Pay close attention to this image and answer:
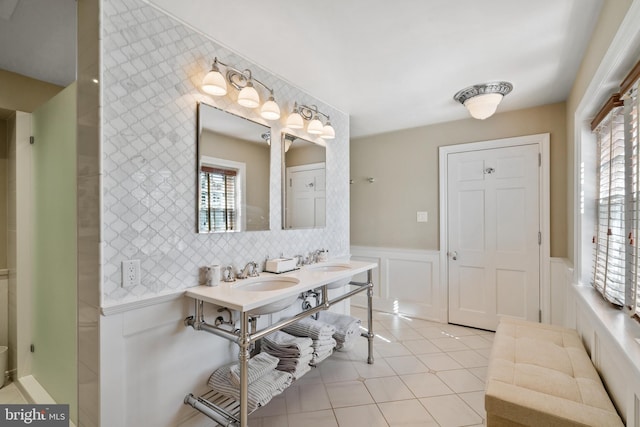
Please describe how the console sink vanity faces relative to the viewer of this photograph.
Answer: facing the viewer and to the right of the viewer

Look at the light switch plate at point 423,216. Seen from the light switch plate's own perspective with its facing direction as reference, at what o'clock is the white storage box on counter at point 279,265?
The white storage box on counter is roughly at 1 o'clock from the light switch plate.

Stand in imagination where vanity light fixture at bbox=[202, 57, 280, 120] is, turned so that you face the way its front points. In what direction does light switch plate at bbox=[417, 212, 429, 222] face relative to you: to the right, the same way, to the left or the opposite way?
to the right

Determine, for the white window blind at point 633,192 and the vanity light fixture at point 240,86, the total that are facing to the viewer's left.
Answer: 1

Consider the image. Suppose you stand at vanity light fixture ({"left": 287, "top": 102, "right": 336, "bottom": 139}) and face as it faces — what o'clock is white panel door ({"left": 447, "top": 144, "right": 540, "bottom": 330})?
The white panel door is roughly at 10 o'clock from the vanity light fixture.

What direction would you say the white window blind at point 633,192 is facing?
to the viewer's left

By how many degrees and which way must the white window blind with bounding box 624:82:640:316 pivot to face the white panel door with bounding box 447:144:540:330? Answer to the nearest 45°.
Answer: approximately 45° to its right

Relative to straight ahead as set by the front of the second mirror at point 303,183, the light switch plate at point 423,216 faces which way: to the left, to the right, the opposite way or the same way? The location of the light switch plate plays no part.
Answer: to the right

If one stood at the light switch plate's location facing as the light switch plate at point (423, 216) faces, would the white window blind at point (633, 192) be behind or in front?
in front

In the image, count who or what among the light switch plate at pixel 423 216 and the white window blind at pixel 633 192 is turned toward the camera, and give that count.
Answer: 1

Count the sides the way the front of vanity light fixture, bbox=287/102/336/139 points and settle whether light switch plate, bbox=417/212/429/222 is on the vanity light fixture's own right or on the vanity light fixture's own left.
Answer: on the vanity light fixture's own left
